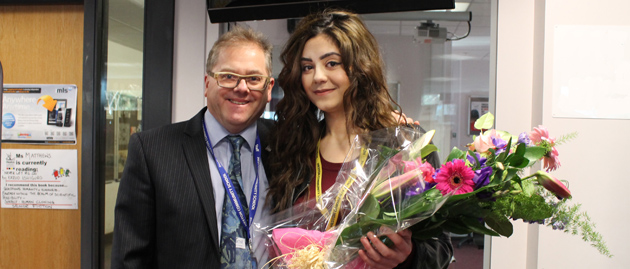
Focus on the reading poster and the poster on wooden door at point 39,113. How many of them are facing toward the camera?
2

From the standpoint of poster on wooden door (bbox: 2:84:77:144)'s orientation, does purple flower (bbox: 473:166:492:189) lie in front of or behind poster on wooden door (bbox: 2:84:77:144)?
in front

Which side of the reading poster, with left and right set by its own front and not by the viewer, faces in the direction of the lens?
front

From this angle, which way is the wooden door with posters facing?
toward the camera

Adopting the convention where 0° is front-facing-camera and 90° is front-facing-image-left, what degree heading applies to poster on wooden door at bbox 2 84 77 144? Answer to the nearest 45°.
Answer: approximately 0°

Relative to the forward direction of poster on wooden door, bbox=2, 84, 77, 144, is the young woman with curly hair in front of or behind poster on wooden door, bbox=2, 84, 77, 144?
in front

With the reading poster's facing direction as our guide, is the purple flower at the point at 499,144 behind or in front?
in front
